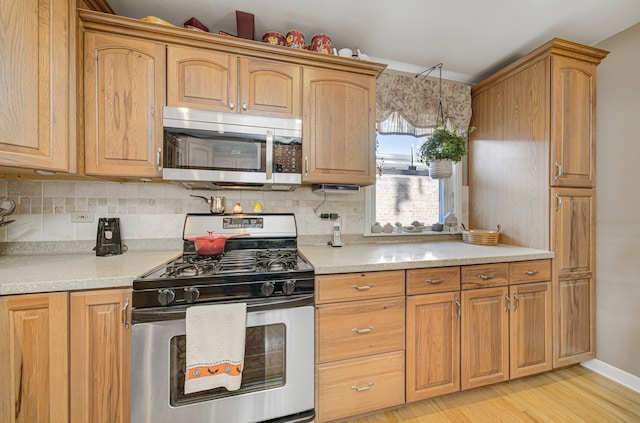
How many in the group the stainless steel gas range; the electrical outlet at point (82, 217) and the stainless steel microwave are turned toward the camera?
3

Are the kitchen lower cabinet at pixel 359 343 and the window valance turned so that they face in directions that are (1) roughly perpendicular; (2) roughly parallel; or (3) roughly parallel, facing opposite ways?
roughly parallel

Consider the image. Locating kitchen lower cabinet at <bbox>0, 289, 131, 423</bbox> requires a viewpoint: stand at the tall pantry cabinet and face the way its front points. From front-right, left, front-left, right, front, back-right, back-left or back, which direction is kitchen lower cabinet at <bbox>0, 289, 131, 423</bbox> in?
right

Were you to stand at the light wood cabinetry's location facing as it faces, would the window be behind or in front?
behind

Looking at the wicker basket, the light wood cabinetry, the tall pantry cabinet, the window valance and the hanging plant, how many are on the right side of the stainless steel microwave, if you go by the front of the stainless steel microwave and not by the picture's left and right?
0

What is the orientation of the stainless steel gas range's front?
toward the camera

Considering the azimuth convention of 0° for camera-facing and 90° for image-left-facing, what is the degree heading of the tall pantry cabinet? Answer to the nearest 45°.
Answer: approximately 315°

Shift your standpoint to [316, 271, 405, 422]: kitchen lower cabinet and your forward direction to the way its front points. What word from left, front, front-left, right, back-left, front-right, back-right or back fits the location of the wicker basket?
left

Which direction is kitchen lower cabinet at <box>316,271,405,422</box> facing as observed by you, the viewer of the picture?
facing the viewer and to the right of the viewer

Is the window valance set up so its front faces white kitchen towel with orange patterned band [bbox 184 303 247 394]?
no

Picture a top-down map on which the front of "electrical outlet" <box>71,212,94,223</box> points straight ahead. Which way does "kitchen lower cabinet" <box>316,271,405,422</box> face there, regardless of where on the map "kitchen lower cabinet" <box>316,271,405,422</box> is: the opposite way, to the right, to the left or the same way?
the same way

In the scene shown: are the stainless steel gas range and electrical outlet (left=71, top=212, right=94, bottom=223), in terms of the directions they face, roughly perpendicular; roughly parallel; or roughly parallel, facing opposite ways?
roughly parallel

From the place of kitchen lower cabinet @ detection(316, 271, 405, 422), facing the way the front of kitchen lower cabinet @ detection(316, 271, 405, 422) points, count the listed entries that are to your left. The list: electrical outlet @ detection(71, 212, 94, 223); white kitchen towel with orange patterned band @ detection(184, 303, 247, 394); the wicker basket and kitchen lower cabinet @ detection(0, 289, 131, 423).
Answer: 1

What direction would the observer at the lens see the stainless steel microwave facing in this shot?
facing the viewer

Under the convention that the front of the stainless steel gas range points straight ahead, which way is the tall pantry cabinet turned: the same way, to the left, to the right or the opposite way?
the same way

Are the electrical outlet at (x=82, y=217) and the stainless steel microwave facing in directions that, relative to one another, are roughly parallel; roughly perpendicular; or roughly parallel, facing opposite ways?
roughly parallel

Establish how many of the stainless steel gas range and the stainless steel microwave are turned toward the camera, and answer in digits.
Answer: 2
